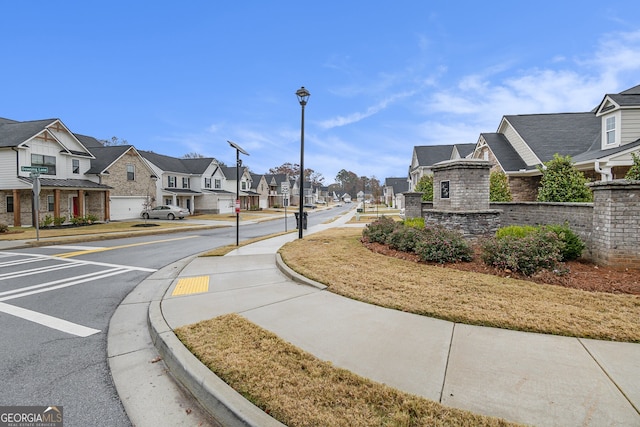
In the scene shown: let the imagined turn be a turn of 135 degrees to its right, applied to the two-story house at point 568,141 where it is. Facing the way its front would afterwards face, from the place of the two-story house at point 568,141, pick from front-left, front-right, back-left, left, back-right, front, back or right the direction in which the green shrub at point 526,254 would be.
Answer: back

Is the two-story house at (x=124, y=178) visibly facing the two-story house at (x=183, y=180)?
no

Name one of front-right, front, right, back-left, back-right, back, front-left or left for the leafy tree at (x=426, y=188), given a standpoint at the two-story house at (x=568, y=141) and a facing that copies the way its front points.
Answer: front

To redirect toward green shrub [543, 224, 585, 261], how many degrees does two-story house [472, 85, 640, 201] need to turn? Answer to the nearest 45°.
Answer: approximately 45° to its left

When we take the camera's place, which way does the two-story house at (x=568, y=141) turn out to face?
facing the viewer and to the left of the viewer

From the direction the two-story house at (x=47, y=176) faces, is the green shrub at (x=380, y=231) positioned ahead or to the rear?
ahead

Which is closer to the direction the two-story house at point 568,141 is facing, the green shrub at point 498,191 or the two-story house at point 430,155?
the green shrub

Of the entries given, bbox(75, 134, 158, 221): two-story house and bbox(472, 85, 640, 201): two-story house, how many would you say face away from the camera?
0

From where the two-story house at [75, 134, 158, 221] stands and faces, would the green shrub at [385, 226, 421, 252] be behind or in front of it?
in front

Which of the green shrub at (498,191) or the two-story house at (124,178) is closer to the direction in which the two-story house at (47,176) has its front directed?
the green shrub

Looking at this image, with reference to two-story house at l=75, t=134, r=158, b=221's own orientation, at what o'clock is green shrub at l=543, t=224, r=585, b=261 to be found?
The green shrub is roughly at 1 o'clock from the two-story house.

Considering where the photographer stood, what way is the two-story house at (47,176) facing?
facing the viewer and to the right of the viewer

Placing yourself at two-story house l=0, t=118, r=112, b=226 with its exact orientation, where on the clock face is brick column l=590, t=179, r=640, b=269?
The brick column is roughly at 1 o'clock from the two-story house.

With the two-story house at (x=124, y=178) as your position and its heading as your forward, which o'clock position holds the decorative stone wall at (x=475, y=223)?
The decorative stone wall is roughly at 1 o'clock from the two-story house.

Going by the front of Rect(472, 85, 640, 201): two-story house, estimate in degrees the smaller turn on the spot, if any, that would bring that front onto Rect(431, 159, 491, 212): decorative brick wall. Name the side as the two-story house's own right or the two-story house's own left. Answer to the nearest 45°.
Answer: approximately 45° to the two-story house's own left

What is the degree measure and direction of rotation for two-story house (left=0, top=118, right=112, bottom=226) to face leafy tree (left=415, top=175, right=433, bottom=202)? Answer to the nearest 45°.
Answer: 0° — it already faces it

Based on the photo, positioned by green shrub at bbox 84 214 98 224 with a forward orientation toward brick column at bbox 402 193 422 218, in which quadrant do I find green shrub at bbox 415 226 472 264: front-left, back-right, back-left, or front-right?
front-right

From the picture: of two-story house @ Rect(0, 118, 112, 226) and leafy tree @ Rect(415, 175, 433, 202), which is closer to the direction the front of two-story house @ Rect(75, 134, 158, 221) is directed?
the leafy tree

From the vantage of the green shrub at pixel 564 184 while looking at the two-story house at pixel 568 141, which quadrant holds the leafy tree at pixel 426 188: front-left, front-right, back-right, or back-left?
front-left

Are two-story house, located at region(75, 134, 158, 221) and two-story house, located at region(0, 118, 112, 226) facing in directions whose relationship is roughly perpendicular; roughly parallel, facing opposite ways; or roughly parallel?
roughly parallel
